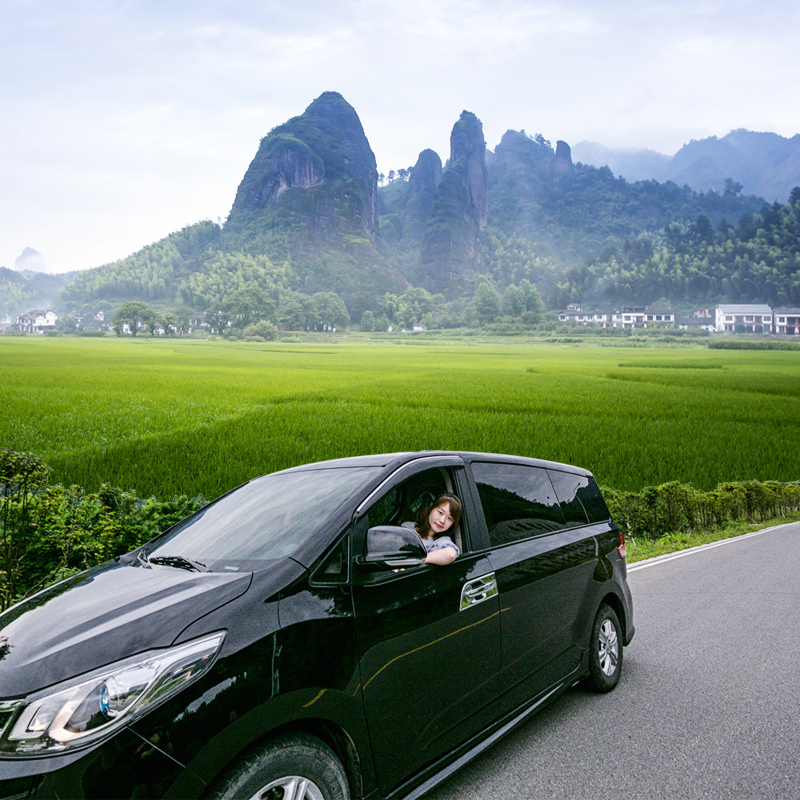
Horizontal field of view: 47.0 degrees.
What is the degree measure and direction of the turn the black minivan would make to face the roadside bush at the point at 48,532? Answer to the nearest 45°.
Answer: approximately 90° to its right

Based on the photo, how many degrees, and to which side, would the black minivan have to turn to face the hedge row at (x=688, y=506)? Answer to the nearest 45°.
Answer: approximately 180°

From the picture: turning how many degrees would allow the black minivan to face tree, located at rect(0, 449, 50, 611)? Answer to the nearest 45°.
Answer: approximately 90° to its right

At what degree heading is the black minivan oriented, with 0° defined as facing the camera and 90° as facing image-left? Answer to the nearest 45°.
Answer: approximately 45°
